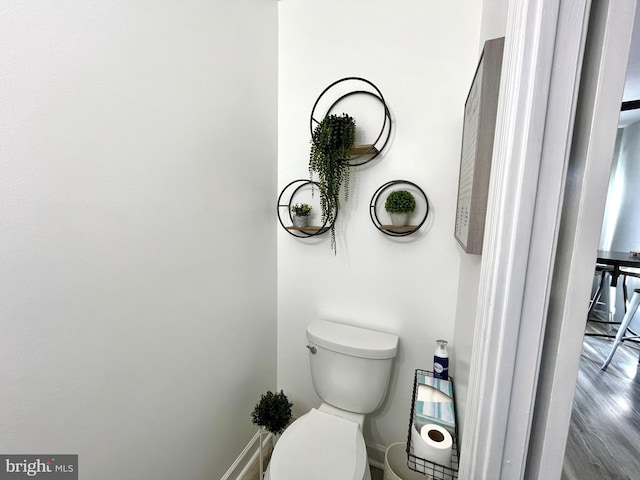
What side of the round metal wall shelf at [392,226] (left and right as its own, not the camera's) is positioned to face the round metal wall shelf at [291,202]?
right

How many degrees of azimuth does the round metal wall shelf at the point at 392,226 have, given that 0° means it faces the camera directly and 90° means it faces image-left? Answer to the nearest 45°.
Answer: approximately 0°
